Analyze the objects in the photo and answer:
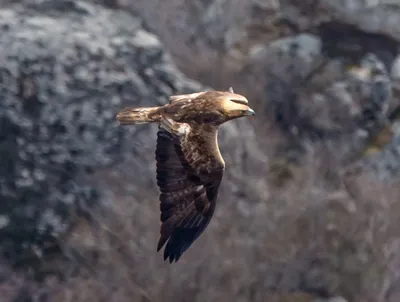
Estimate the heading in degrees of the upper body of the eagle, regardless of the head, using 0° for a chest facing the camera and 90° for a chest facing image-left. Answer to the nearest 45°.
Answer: approximately 270°
